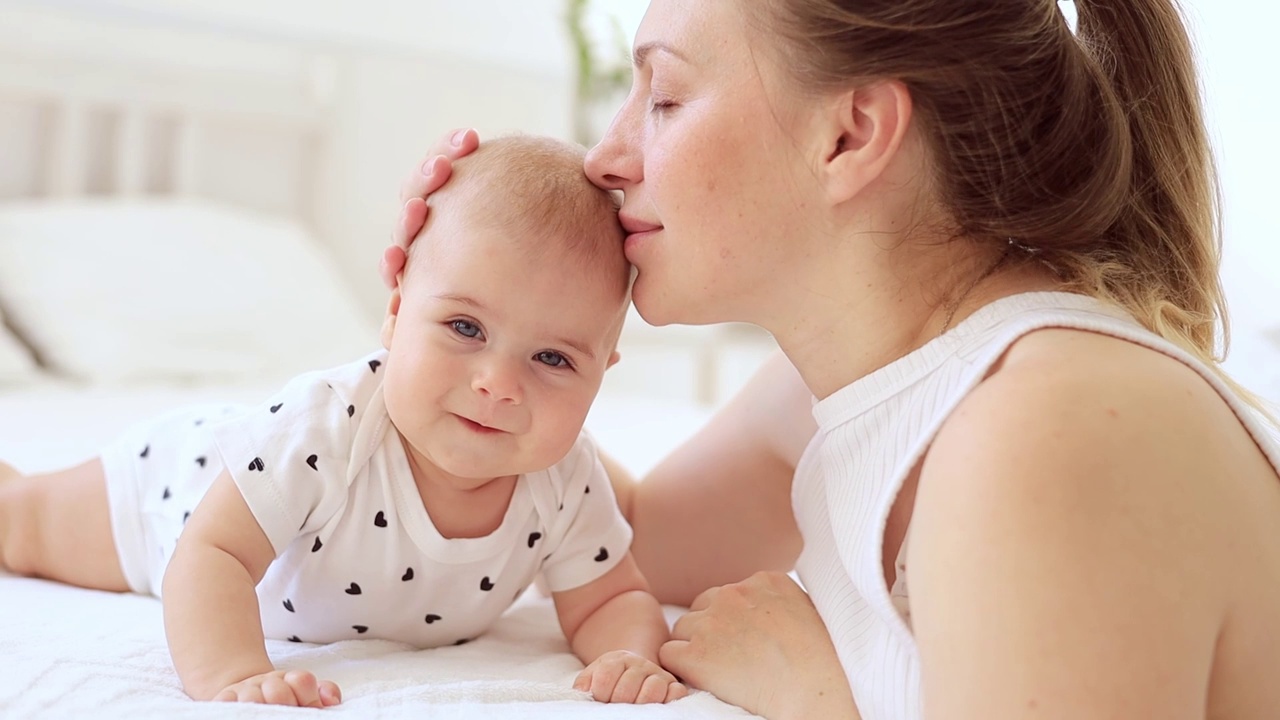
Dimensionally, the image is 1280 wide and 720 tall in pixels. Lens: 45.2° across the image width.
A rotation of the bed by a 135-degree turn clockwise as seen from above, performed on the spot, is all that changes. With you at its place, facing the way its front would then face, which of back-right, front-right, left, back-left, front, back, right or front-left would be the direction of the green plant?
right

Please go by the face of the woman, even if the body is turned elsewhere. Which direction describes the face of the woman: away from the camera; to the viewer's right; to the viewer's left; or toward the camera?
to the viewer's left

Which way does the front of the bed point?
toward the camera

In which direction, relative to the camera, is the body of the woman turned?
to the viewer's left

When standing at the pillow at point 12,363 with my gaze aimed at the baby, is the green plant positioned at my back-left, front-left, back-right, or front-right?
back-left

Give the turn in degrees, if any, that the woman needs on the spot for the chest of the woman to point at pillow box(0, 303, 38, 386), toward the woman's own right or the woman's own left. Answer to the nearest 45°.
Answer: approximately 45° to the woman's own right
